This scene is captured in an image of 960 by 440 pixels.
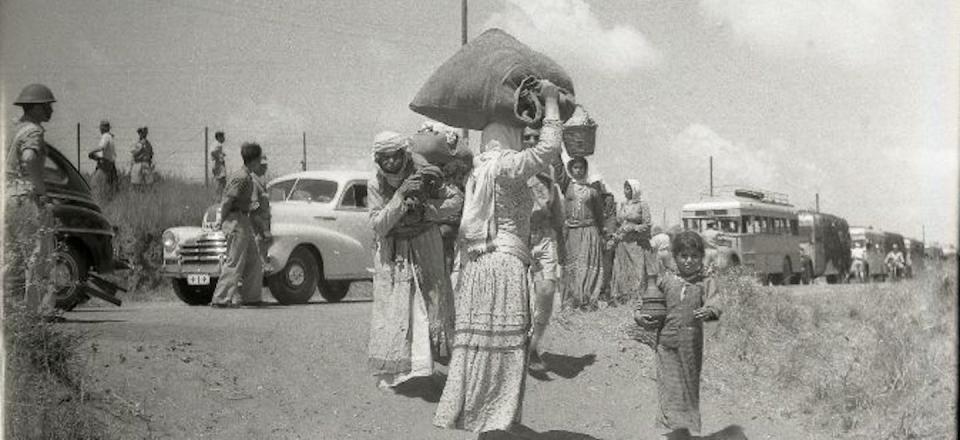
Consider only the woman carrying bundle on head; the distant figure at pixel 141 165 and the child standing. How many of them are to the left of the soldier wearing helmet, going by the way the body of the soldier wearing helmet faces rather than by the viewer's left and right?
1

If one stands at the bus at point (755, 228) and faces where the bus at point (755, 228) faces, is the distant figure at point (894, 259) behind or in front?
behind

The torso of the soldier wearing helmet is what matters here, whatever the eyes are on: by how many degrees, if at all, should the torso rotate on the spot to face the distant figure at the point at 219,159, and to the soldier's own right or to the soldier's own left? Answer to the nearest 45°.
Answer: approximately 90° to the soldier's own left

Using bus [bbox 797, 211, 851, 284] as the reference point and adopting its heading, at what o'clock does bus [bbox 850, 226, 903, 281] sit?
bus [bbox 850, 226, 903, 281] is roughly at 5 o'clock from bus [bbox 797, 211, 851, 284].

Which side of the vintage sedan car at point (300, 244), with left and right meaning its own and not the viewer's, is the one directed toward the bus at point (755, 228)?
back

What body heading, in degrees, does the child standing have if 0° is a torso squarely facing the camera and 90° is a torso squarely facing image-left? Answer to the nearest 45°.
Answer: approximately 0°

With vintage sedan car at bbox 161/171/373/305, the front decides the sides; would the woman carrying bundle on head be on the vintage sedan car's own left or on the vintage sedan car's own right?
on the vintage sedan car's own left

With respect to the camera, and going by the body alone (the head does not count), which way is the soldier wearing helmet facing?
to the viewer's right

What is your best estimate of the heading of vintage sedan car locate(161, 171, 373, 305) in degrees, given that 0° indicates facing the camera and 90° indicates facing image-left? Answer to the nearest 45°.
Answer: approximately 45°

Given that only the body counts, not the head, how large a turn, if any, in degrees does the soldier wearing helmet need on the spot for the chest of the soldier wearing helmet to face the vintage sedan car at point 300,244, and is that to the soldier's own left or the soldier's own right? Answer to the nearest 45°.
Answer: approximately 45° to the soldier's own left

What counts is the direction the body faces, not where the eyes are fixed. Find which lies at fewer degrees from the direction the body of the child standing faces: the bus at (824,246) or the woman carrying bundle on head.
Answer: the woman carrying bundle on head

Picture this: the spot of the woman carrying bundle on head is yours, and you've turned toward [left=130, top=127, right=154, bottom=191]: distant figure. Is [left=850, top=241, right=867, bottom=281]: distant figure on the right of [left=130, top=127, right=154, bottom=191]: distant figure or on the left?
right
